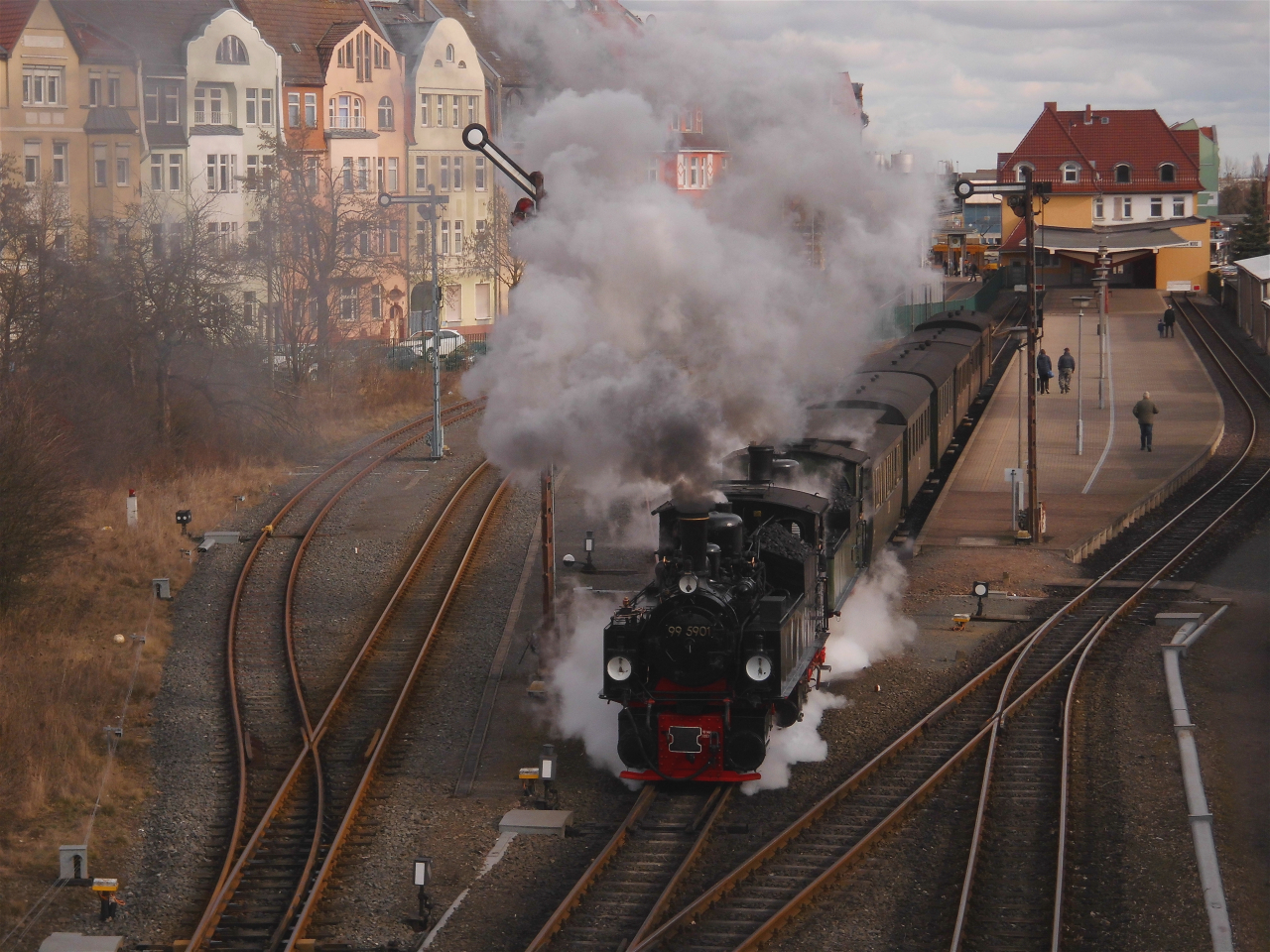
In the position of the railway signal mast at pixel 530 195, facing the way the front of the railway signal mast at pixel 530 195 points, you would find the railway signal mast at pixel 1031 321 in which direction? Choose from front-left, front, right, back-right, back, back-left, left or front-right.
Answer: front-right

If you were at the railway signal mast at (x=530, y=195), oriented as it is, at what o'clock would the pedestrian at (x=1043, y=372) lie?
The pedestrian is roughly at 1 o'clock from the railway signal mast.

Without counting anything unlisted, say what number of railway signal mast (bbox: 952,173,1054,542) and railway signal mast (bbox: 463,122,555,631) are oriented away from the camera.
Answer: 2

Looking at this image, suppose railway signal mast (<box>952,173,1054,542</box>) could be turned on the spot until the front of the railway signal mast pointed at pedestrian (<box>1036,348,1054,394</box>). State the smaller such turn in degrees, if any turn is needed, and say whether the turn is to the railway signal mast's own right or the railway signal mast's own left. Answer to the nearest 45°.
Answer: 0° — it already faces them

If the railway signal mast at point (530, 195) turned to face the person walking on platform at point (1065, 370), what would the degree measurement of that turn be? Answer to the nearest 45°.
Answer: approximately 45° to its right

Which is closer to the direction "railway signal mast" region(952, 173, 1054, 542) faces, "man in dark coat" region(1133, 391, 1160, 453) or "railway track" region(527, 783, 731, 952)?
the man in dark coat

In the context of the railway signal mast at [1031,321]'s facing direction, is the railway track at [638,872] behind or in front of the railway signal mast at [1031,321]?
behind

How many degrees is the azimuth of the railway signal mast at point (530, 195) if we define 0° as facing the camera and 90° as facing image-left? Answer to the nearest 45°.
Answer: approximately 180°

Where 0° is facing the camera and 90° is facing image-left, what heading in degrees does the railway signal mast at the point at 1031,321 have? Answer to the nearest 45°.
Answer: approximately 180°
